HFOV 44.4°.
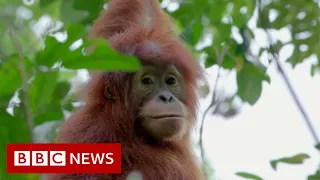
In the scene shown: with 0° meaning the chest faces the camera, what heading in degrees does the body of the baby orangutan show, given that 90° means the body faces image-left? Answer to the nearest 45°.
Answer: approximately 315°

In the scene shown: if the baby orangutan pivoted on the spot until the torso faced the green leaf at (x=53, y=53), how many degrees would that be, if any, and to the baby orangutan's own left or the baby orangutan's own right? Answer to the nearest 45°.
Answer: approximately 45° to the baby orangutan's own right

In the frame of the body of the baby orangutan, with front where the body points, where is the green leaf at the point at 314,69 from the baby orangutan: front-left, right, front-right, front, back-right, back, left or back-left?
front-left

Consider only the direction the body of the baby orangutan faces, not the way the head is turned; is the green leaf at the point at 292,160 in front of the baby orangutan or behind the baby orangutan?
in front

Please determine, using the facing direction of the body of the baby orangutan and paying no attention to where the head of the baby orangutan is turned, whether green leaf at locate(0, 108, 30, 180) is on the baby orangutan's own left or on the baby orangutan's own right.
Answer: on the baby orangutan's own right
